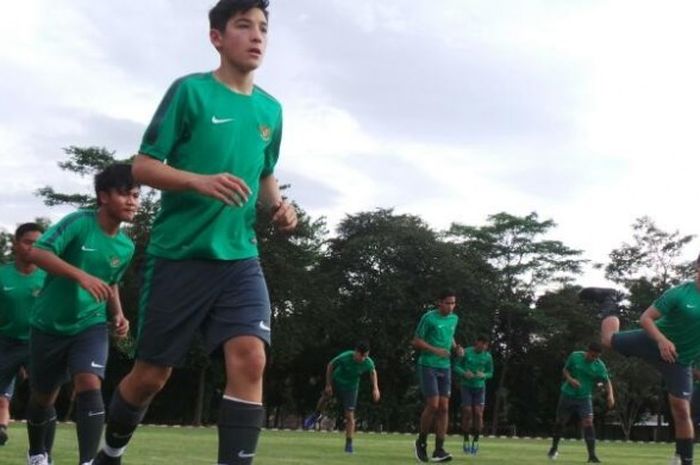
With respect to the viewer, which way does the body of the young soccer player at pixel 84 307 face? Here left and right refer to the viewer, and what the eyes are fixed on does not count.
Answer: facing the viewer and to the right of the viewer

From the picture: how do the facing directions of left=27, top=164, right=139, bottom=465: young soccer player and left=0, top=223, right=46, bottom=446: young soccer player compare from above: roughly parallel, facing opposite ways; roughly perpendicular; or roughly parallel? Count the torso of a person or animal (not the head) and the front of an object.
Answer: roughly parallel

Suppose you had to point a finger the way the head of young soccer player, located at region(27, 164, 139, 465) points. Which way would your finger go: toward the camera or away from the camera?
toward the camera

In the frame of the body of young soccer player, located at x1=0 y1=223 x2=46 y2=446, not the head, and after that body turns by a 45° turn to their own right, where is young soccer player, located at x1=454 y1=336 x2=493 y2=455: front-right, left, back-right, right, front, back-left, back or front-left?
back-left

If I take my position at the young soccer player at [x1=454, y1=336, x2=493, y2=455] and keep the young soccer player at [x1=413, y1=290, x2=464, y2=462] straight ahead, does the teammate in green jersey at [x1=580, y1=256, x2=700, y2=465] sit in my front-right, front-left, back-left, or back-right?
front-left

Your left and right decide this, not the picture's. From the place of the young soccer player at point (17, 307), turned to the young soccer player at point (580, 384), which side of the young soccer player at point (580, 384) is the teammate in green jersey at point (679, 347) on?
right

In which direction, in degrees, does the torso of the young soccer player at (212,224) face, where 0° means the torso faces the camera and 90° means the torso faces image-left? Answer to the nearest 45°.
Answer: approximately 315°

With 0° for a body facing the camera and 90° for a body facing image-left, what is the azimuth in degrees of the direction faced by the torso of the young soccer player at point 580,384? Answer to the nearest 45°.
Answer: approximately 315°

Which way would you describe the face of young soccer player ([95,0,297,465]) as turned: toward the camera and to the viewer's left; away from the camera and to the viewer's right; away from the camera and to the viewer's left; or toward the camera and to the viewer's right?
toward the camera and to the viewer's right

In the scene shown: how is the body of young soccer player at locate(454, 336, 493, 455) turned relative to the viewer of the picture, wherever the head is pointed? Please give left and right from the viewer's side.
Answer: facing the viewer

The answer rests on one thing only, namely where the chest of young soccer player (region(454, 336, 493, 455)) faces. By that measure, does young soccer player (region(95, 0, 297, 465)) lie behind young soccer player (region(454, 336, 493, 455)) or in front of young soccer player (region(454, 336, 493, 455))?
in front
